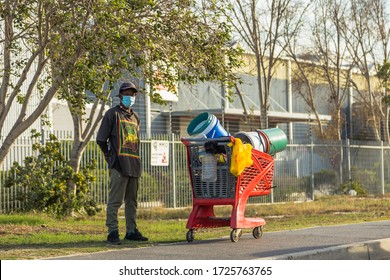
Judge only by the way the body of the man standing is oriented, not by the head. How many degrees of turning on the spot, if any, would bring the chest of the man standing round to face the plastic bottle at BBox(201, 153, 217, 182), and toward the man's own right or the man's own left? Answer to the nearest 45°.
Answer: approximately 45° to the man's own left

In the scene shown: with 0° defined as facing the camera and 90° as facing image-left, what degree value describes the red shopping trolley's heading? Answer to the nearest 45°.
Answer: approximately 225°

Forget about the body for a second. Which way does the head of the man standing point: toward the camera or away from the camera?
toward the camera

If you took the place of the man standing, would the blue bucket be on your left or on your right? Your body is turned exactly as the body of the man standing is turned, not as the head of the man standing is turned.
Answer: on your left

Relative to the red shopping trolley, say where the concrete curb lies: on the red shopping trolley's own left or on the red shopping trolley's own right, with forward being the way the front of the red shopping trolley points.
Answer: on the red shopping trolley's own right

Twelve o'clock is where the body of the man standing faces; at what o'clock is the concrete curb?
The concrete curb is roughly at 11 o'clock from the man standing.

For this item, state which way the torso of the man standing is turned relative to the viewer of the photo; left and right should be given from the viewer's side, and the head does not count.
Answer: facing the viewer and to the right of the viewer

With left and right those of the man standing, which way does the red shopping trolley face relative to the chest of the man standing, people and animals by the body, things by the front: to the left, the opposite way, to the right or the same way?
to the left

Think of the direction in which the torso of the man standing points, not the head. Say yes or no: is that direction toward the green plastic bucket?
no

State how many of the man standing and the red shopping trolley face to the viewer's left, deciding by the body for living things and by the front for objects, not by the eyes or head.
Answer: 0
